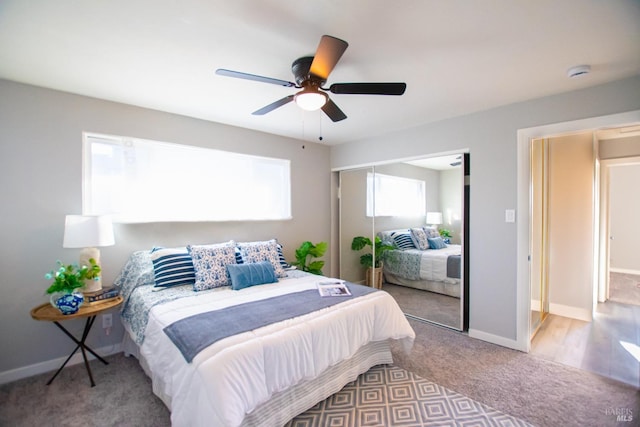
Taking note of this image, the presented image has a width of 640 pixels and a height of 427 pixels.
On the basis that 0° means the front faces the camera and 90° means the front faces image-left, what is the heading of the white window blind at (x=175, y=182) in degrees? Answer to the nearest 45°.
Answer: approximately 315°

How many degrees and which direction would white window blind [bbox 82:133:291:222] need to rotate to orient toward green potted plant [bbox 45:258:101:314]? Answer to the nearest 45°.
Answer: approximately 90° to its right

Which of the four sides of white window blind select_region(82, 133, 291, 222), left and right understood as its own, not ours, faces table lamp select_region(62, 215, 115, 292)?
right

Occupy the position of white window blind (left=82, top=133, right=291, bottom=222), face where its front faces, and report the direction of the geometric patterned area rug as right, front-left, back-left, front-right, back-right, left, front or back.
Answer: front

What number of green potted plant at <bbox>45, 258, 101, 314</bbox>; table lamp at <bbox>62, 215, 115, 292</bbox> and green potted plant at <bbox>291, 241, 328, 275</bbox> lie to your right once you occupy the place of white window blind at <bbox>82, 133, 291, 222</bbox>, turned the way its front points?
2

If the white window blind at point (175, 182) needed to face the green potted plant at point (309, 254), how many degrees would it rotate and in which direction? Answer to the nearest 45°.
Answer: approximately 45° to its left

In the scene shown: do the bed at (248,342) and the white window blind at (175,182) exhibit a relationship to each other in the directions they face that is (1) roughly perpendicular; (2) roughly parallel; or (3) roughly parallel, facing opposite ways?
roughly parallel

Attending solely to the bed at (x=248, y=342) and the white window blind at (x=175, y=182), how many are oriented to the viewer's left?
0

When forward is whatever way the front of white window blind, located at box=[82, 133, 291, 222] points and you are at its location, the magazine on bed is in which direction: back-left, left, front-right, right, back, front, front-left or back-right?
front
